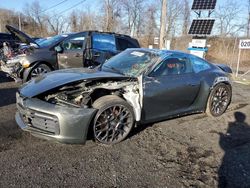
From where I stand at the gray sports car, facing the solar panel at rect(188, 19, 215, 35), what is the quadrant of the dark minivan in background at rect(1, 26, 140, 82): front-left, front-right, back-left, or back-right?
front-left

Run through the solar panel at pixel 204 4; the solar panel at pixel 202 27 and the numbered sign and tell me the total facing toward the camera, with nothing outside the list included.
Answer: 3

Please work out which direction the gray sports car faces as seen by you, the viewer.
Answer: facing the viewer and to the left of the viewer

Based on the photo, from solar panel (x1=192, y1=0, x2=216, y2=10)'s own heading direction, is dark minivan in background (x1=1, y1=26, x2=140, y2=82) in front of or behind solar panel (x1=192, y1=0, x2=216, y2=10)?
in front

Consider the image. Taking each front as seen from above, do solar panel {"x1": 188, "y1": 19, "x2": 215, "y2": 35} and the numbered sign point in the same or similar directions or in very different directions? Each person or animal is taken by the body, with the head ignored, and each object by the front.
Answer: same or similar directions

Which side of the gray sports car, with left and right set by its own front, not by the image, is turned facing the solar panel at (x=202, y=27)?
back

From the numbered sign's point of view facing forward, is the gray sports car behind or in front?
in front

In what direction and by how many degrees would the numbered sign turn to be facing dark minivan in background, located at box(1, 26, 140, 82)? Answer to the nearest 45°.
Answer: approximately 45° to its right

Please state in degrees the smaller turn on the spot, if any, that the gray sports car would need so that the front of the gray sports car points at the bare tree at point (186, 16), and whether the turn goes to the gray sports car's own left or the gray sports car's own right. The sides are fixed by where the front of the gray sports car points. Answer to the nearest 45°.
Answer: approximately 135° to the gray sports car's own right

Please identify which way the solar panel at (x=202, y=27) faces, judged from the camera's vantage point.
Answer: facing the viewer

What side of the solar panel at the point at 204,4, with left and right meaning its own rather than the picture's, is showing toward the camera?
front

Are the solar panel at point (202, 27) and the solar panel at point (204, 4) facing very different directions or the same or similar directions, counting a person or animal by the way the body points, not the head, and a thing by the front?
same or similar directions

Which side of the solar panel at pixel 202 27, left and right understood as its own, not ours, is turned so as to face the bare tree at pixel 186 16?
back

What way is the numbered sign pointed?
toward the camera

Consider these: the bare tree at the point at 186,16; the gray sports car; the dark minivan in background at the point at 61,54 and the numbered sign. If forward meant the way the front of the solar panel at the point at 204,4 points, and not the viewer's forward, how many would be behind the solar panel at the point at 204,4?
1
